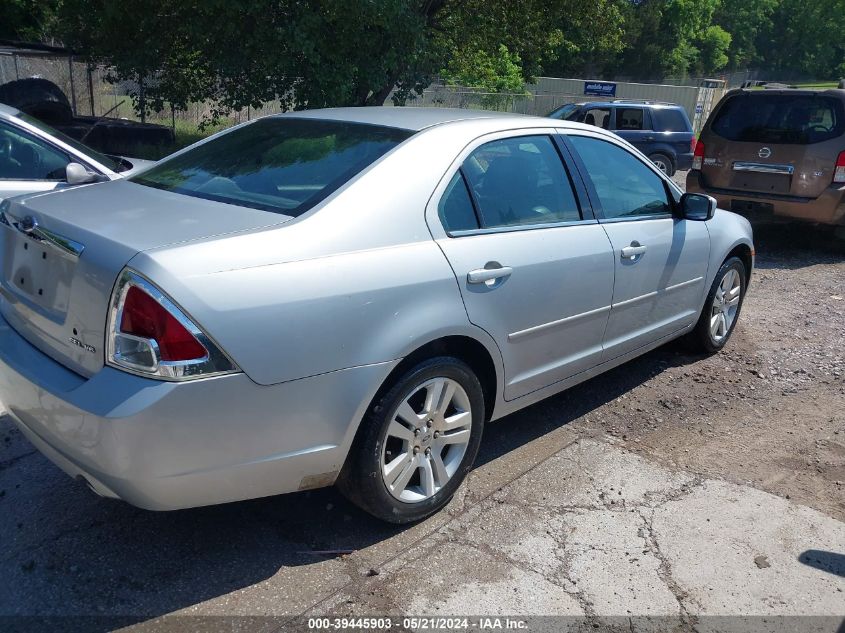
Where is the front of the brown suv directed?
away from the camera

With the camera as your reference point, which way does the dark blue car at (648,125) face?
facing to the left of the viewer

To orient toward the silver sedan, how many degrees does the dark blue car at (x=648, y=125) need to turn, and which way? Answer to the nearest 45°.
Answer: approximately 90° to its left

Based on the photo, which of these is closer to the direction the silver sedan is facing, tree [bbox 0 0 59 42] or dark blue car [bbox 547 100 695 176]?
the dark blue car

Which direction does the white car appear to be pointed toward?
to the viewer's right

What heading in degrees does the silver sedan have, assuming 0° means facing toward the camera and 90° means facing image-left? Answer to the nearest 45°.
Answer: approximately 225°

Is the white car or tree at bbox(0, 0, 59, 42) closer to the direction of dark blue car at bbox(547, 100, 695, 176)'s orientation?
the tree
